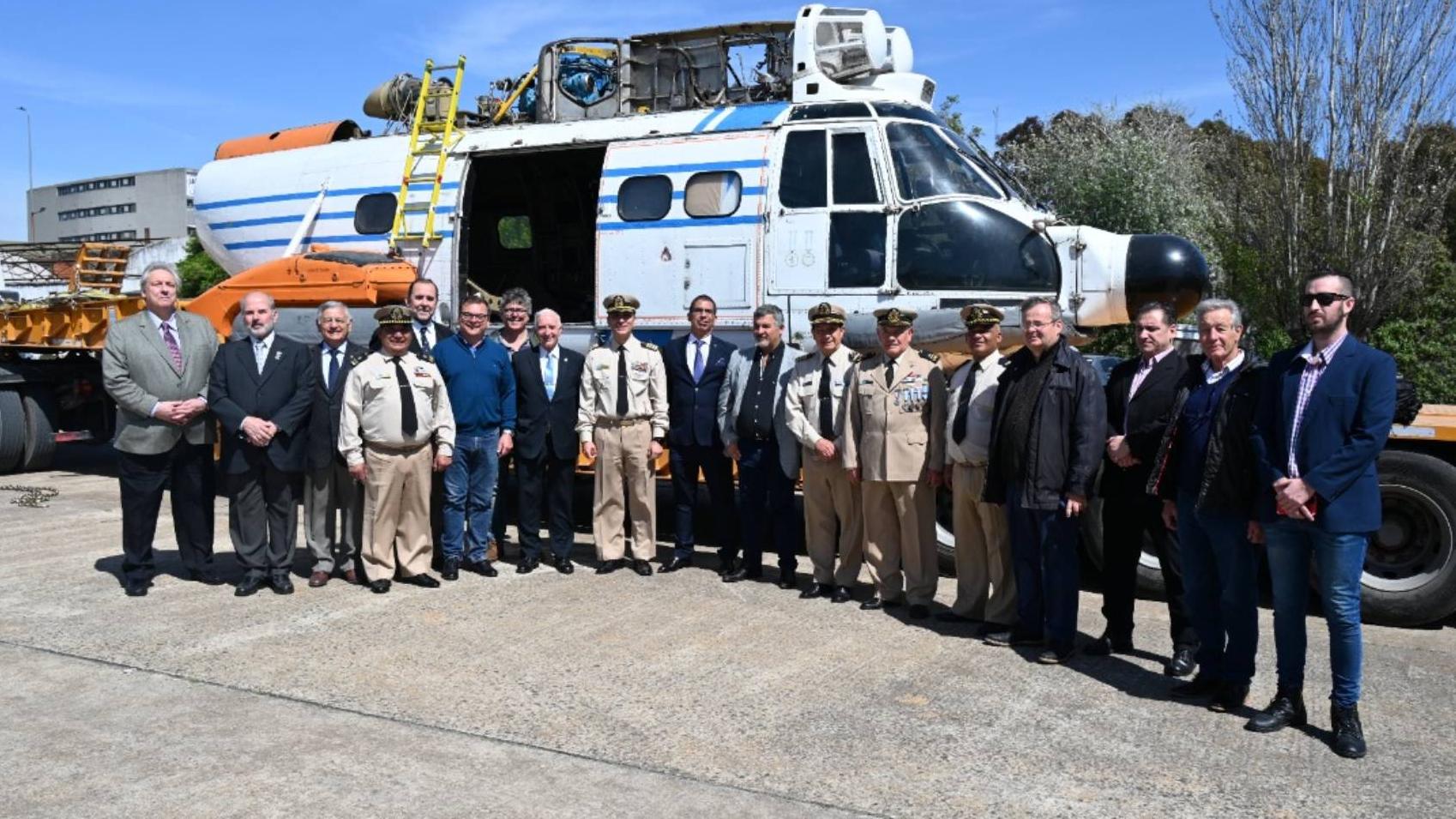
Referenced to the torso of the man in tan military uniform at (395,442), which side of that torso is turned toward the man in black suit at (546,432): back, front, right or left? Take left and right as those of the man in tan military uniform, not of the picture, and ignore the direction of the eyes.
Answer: left

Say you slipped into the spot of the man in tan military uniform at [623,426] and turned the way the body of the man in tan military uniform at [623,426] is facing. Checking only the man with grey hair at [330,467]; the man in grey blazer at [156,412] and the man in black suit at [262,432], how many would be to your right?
3

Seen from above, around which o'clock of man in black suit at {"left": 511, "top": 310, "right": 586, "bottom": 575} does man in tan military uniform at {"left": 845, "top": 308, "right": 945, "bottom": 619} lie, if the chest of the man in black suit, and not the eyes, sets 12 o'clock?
The man in tan military uniform is roughly at 10 o'clock from the man in black suit.

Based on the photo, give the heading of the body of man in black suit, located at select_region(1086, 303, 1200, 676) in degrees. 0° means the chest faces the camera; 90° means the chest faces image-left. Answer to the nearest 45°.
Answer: approximately 45°

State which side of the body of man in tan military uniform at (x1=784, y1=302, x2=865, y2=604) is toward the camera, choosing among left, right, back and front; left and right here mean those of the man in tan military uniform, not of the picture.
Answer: front

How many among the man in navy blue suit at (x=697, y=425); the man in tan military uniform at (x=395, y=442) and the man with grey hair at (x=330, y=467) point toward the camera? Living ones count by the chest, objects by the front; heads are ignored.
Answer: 3

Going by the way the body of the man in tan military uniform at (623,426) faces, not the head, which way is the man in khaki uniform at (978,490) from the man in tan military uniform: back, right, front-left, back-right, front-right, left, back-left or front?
front-left

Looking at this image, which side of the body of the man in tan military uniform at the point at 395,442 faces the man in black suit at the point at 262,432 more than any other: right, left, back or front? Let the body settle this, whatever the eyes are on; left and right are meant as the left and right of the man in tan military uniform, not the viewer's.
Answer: right

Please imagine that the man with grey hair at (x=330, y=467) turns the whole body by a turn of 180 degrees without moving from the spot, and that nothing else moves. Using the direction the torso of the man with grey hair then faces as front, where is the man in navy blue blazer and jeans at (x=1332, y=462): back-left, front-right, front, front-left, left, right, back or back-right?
back-right

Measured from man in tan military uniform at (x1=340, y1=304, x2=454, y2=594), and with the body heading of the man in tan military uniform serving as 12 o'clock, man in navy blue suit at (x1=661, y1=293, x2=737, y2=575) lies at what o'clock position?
The man in navy blue suit is roughly at 9 o'clock from the man in tan military uniform.
